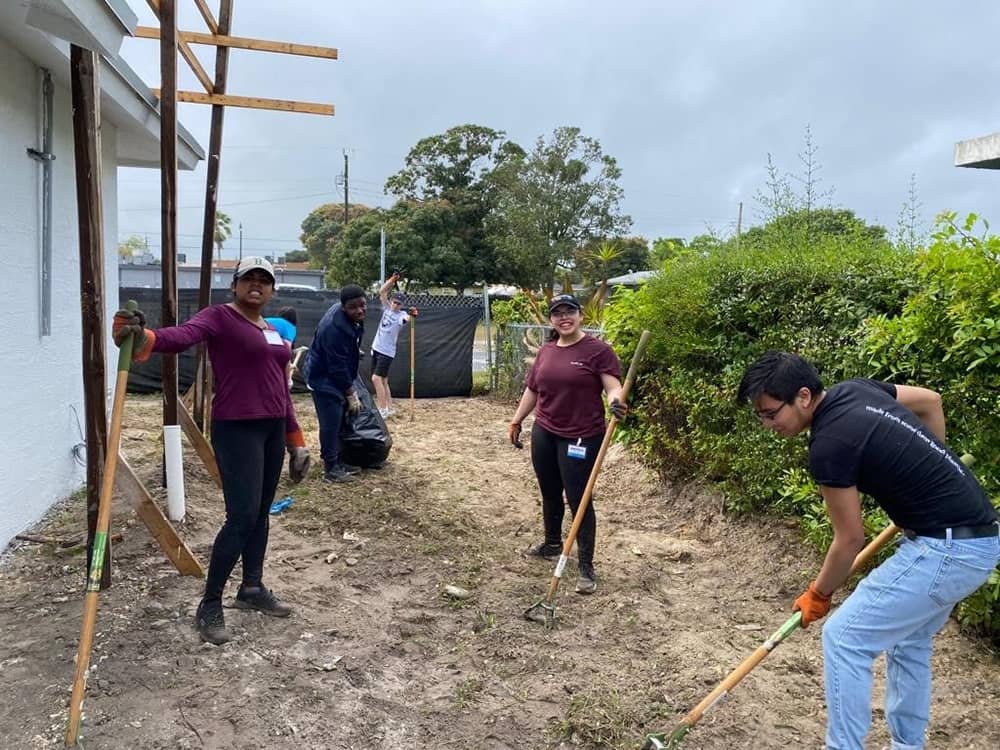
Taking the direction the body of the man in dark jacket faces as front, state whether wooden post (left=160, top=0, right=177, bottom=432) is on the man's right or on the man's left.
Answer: on the man's right
